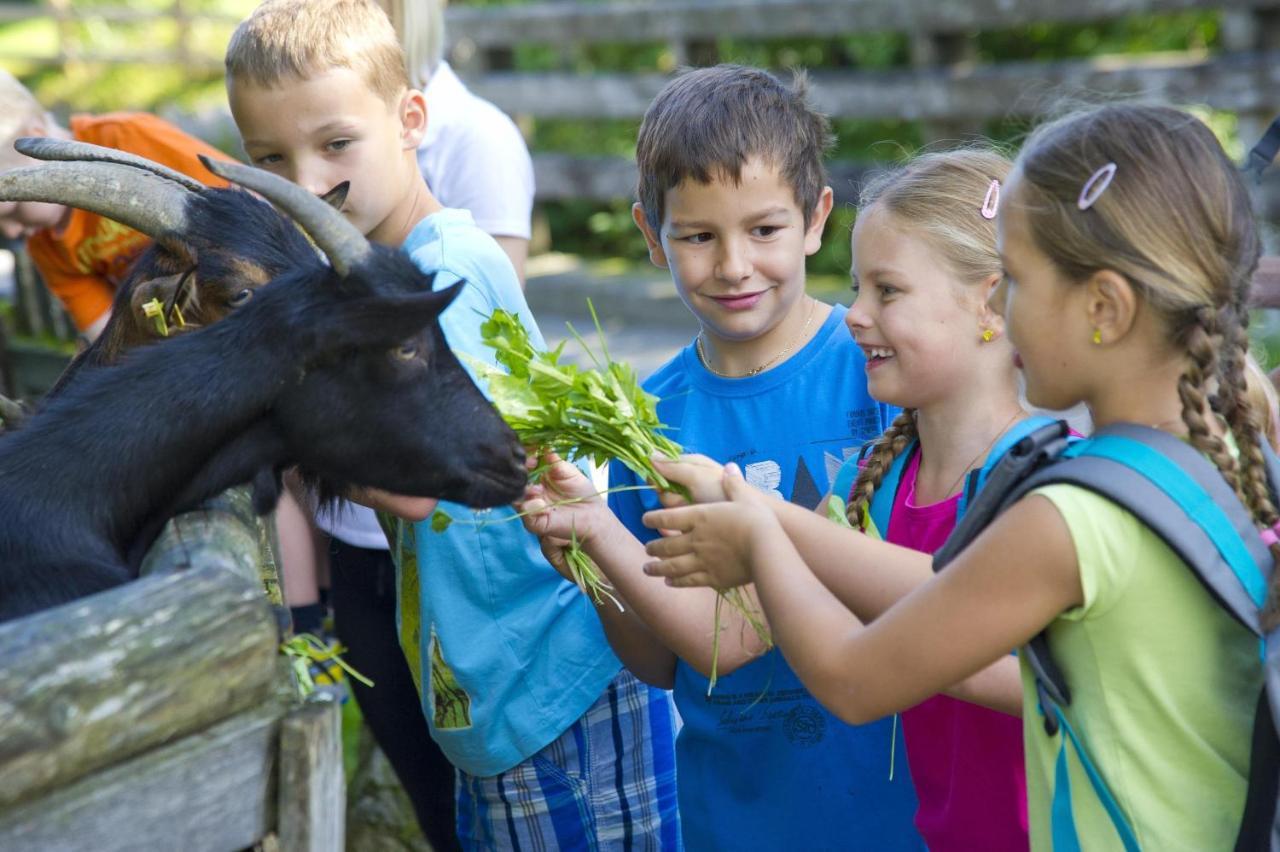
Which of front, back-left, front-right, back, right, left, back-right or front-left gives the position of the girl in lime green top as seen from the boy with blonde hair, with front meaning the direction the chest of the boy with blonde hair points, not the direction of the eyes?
left

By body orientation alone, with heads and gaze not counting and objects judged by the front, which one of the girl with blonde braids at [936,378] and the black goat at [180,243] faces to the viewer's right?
the black goat

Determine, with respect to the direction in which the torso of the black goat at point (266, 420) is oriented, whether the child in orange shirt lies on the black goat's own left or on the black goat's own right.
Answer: on the black goat's own left

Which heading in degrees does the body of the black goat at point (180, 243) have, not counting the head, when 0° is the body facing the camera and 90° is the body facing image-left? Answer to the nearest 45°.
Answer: approximately 270°

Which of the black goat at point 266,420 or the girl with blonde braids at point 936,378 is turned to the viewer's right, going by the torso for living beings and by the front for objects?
the black goat

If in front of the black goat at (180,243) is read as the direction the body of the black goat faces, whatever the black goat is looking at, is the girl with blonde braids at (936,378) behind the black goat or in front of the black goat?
in front

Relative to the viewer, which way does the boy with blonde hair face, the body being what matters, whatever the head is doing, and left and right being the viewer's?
facing the viewer and to the left of the viewer

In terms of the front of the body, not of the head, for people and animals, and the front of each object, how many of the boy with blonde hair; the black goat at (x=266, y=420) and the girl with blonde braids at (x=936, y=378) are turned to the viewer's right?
1

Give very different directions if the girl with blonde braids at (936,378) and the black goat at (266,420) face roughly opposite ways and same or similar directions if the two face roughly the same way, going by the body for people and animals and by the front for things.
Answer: very different directions

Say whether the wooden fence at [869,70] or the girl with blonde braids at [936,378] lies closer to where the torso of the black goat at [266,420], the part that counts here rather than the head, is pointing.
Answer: the girl with blonde braids

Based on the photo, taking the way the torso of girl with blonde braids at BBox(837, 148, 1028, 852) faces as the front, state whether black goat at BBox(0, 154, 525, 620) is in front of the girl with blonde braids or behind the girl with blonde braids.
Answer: in front

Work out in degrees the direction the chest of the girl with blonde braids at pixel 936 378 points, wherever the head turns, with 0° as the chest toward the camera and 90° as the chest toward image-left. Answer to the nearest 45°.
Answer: approximately 45°

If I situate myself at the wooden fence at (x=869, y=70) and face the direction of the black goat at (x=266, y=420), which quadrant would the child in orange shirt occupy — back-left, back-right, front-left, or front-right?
front-right

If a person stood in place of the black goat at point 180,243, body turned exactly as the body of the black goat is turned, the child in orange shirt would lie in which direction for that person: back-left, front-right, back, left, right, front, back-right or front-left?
left

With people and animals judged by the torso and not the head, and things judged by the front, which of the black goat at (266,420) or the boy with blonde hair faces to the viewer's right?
the black goat

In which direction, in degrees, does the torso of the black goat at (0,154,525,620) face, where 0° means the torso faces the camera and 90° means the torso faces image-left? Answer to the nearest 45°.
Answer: approximately 270°
